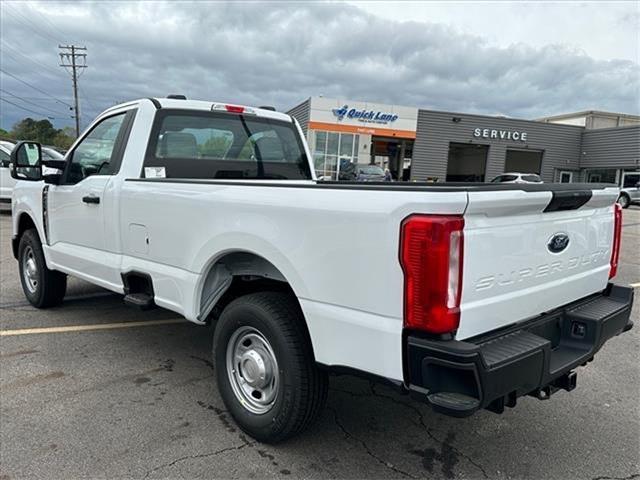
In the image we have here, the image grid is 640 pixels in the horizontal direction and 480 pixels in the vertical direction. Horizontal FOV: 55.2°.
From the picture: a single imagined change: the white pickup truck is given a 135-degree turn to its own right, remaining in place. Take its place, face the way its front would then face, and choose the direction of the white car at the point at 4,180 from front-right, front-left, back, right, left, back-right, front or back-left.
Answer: back-left

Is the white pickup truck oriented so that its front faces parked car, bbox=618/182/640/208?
no

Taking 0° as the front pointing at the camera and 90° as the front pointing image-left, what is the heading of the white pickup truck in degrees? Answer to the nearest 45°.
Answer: approximately 135°

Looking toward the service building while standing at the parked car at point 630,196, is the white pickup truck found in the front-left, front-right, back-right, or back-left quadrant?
back-left

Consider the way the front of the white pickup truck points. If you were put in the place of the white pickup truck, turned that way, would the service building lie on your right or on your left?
on your right
